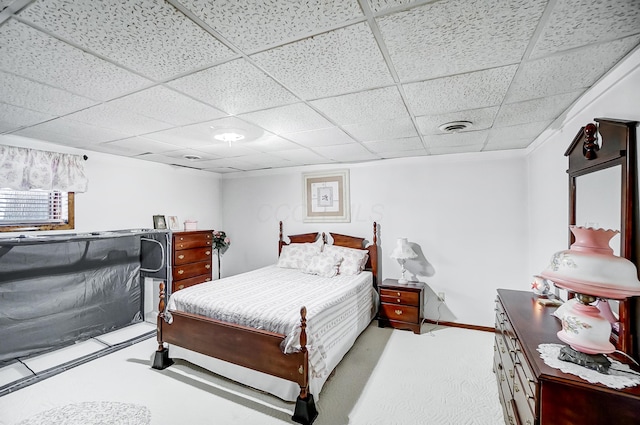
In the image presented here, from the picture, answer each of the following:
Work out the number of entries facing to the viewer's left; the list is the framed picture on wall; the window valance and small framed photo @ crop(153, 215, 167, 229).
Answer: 0

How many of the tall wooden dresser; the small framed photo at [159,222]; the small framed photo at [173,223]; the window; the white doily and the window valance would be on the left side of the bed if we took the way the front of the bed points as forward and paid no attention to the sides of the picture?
1

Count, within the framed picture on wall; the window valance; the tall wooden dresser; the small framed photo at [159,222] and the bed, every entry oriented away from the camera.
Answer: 0

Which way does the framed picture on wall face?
toward the camera

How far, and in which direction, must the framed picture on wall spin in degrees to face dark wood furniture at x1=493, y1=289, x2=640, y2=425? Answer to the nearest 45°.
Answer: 0° — it already faces it

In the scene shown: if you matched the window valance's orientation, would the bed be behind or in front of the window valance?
in front

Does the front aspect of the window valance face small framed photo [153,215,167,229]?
no

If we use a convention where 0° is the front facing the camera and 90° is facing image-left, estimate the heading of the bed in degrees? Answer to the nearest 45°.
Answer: approximately 45°

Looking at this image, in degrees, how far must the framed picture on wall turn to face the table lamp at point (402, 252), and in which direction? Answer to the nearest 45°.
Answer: approximately 45° to its left

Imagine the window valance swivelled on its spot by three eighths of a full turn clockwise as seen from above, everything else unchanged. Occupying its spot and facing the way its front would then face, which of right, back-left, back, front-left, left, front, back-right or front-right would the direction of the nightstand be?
back-left

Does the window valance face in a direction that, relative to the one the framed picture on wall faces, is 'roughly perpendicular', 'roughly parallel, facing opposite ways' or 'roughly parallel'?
roughly perpendicular

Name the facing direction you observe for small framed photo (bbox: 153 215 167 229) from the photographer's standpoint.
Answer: facing the viewer and to the right of the viewer

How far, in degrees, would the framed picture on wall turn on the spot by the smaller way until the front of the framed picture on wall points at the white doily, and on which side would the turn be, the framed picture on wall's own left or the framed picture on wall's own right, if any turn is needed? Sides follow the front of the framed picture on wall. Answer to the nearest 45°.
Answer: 0° — it already faces it

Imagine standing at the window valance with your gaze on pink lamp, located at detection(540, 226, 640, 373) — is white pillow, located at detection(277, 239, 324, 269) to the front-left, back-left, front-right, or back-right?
front-left

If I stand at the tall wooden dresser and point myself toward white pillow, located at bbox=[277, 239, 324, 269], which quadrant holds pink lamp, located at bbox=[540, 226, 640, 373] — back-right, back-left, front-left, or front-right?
front-right
